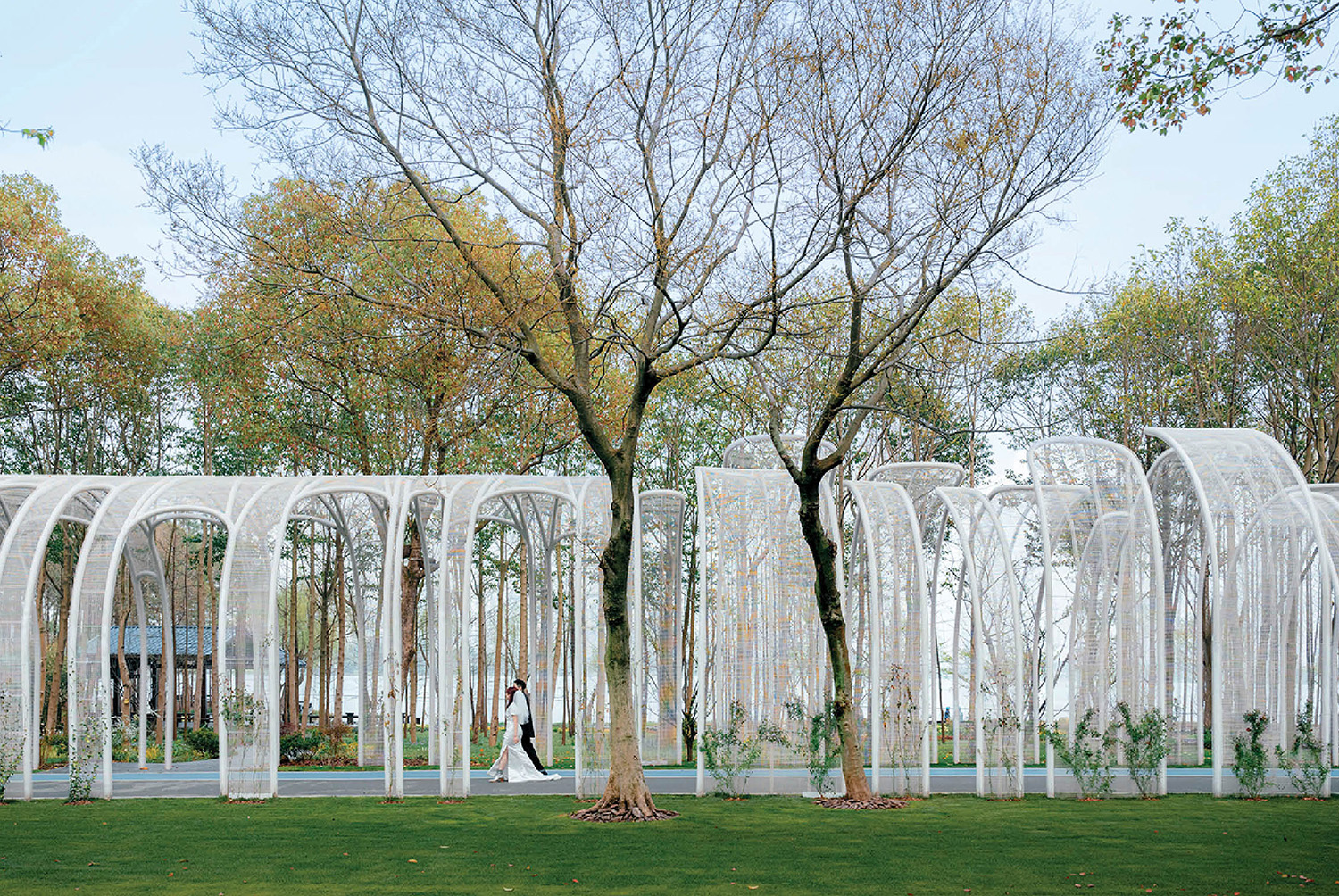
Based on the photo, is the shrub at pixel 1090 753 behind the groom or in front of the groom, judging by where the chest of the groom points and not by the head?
behind

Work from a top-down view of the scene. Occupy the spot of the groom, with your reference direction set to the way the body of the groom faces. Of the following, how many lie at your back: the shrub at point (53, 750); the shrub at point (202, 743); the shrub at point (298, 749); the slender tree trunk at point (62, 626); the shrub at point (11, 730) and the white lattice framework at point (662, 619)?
1

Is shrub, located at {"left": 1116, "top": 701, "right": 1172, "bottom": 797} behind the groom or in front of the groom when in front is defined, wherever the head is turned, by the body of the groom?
behind

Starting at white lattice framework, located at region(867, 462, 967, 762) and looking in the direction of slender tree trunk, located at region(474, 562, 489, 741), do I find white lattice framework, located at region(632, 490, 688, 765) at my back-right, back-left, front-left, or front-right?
front-left

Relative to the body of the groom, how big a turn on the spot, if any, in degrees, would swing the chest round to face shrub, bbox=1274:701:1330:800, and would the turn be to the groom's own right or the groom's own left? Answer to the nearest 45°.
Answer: approximately 135° to the groom's own left

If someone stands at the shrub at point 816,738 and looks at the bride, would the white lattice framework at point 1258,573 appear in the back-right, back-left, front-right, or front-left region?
back-right

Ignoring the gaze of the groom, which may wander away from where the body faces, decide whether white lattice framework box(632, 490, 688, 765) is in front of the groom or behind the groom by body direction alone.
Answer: behind

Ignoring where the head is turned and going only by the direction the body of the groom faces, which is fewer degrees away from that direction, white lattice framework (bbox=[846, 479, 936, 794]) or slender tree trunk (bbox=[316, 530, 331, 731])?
the slender tree trunk

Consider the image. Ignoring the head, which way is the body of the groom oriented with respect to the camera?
to the viewer's left

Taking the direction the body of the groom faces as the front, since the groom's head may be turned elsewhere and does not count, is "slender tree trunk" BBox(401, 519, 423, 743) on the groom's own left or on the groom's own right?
on the groom's own right

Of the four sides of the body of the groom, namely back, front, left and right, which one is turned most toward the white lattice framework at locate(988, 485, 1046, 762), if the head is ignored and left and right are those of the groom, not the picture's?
back

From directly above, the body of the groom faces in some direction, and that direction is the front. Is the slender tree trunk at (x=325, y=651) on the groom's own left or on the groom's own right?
on the groom's own right

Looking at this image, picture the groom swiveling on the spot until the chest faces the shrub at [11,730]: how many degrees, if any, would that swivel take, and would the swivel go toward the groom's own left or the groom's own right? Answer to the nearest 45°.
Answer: approximately 45° to the groom's own left

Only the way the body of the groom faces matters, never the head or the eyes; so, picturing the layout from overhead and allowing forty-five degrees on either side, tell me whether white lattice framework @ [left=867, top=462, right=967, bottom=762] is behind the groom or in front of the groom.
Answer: behind
